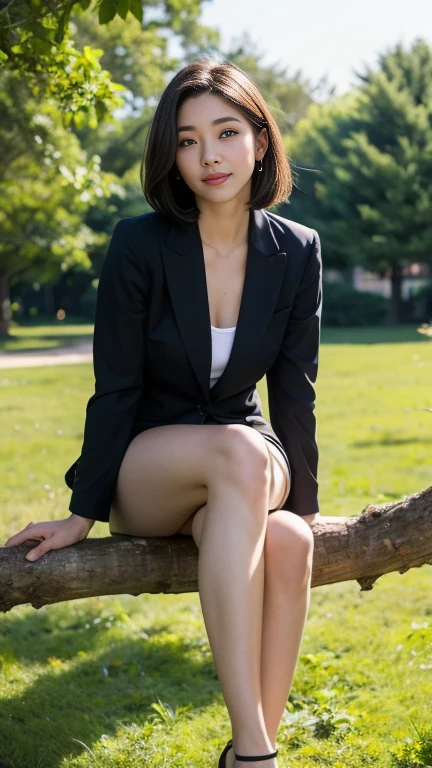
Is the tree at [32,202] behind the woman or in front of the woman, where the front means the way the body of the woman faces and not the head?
behind

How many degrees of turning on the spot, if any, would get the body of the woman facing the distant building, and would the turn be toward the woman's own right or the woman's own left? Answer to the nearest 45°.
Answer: approximately 180°

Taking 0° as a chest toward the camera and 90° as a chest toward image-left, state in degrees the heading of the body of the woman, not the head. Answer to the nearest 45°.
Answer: approximately 0°

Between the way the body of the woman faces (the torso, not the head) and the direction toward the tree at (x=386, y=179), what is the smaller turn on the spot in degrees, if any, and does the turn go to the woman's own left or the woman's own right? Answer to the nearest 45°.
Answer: approximately 180°
